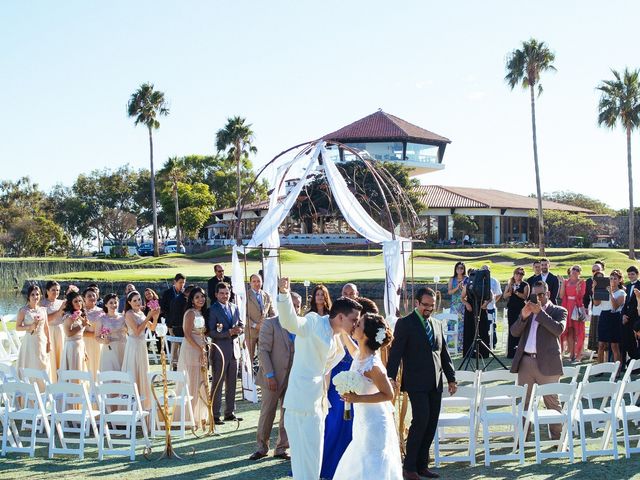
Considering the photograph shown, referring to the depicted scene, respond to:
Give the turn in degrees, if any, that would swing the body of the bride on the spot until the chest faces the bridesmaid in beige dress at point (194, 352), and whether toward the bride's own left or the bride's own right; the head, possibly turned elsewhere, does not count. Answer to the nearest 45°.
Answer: approximately 45° to the bride's own right

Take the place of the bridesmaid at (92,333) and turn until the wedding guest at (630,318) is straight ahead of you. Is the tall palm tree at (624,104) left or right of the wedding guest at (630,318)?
left

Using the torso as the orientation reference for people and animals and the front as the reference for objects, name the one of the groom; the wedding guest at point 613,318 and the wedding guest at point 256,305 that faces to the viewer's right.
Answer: the groom

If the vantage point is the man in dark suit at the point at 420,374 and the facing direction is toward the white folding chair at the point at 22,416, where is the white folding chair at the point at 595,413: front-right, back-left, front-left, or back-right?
back-right

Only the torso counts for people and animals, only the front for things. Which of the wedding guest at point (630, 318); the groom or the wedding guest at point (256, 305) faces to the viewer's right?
the groom

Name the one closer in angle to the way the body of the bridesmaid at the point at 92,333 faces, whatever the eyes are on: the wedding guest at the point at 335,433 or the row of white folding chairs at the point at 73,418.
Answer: the wedding guest

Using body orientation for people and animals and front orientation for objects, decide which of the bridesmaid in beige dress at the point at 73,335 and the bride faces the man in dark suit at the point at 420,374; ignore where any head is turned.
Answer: the bridesmaid in beige dress

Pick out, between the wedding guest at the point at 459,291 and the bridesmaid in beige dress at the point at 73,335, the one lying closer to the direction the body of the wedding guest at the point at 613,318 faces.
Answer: the bridesmaid in beige dress

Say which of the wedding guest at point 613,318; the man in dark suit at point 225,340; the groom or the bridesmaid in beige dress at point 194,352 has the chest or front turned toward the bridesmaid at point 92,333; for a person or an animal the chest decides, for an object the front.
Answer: the wedding guest

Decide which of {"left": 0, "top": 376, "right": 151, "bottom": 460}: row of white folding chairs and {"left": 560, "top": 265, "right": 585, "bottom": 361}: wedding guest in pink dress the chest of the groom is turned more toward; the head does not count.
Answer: the wedding guest in pink dress

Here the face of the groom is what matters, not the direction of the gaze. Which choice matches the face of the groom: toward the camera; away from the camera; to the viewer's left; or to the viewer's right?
to the viewer's right

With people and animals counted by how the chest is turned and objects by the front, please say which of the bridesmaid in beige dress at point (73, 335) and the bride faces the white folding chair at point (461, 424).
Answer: the bridesmaid in beige dress

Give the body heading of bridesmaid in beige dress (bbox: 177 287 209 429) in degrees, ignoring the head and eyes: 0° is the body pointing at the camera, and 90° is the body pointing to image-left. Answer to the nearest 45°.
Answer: approximately 315°

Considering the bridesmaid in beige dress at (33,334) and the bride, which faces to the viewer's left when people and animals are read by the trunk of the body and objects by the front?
the bride
